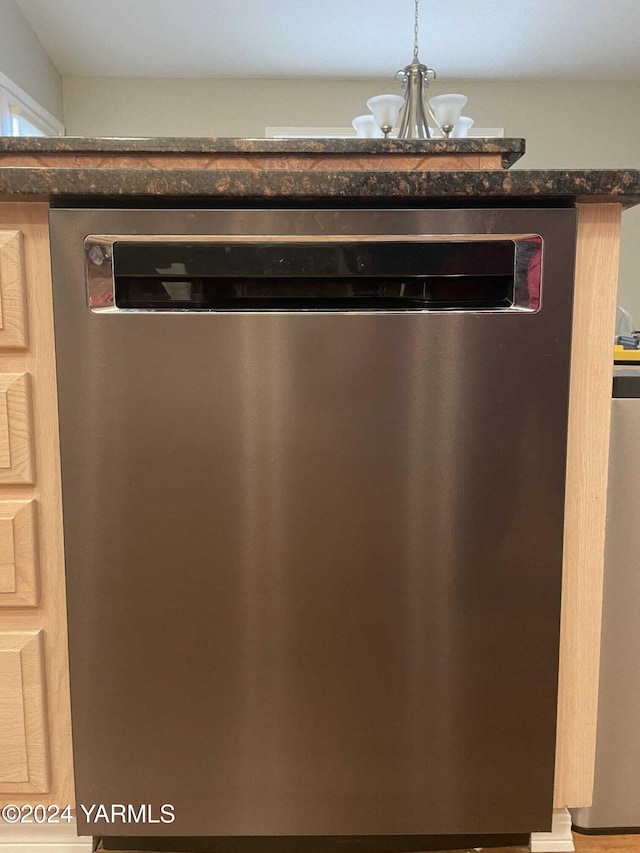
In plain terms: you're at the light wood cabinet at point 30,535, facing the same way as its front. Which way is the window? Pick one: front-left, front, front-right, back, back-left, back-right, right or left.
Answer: back

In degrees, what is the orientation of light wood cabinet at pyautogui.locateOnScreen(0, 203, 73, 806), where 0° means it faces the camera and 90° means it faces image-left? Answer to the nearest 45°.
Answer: approximately 0°

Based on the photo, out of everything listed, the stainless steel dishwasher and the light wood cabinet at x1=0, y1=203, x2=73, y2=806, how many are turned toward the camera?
2

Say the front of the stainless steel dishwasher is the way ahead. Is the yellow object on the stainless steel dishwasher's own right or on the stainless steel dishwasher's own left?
on the stainless steel dishwasher's own left

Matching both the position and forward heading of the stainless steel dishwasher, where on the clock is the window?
The window is roughly at 5 o'clock from the stainless steel dishwasher.
